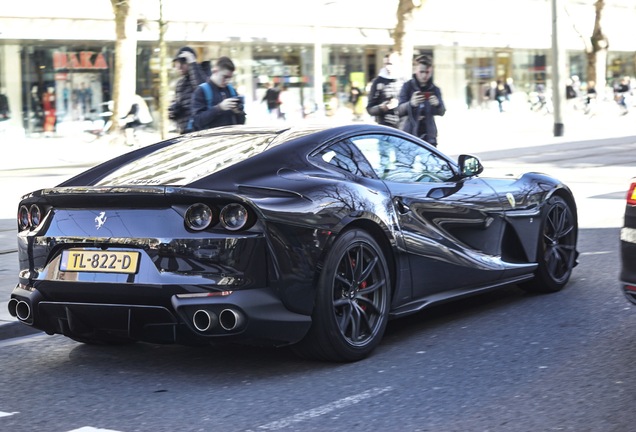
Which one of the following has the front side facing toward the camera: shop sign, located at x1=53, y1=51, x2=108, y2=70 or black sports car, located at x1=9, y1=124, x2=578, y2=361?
the shop sign

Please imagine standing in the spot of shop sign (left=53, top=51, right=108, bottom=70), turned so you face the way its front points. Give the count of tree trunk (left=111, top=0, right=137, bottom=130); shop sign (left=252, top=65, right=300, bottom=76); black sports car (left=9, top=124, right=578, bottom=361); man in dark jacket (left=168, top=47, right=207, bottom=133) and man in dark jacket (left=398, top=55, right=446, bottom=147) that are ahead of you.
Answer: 4

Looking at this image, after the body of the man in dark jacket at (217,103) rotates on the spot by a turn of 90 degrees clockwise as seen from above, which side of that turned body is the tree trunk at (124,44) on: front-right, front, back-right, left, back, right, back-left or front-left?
back-right

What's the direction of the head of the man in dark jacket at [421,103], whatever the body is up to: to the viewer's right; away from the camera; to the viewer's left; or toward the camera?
toward the camera

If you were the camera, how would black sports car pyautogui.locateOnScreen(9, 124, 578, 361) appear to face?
facing away from the viewer and to the right of the viewer

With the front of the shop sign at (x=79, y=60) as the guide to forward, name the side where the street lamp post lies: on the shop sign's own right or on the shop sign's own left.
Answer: on the shop sign's own left

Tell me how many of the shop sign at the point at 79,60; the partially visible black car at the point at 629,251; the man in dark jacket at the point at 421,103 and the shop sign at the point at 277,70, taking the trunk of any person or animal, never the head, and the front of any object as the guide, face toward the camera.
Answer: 3

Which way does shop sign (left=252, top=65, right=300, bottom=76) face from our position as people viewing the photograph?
facing the viewer

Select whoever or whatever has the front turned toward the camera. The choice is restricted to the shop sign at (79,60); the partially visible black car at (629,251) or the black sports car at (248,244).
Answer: the shop sign

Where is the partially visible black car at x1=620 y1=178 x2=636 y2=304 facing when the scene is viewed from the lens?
facing away from the viewer and to the right of the viewer

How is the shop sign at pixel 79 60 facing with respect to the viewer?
toward the camera

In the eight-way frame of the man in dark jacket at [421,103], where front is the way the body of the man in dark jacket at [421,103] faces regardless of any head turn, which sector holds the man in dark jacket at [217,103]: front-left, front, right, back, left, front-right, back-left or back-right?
front-right

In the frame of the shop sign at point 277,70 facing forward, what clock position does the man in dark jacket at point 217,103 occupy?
The man in dark jacket is roughly at 12 o'clock from the shop sign.
